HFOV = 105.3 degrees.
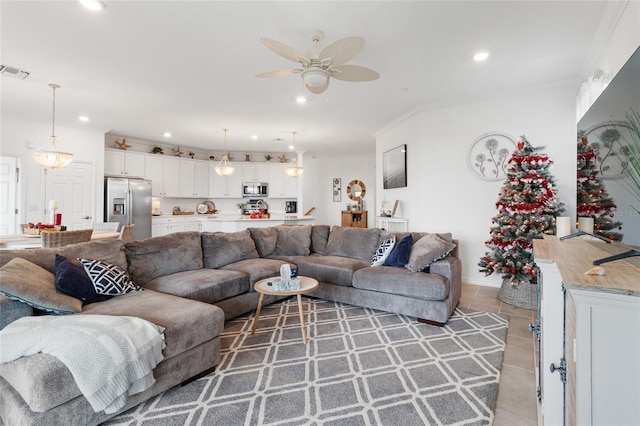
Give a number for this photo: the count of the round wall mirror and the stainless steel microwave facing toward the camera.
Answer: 2

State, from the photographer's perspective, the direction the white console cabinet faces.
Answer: facing to the left of the viewer

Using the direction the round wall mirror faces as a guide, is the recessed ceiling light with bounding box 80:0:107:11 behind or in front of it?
in front

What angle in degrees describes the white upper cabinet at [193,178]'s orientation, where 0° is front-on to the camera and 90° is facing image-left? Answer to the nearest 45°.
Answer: approximately 315°

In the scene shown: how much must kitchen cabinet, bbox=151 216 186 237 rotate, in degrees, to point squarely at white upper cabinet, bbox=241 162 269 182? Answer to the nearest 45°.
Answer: approximately 45° to its left

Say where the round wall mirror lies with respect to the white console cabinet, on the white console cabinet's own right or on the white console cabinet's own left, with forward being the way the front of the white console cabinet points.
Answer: on the white console cabinet's own right

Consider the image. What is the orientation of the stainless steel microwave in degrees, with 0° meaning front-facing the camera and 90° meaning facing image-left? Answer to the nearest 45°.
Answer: approximately 0°

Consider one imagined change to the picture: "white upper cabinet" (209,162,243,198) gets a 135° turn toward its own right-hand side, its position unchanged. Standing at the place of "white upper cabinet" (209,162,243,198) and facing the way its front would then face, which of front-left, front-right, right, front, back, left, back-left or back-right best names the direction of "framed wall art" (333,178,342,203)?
back-right

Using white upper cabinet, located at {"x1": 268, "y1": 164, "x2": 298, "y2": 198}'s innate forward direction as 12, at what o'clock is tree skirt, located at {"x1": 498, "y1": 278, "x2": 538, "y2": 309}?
The tree skirt is roughly at 11 o'clock from the white upper cabinet.

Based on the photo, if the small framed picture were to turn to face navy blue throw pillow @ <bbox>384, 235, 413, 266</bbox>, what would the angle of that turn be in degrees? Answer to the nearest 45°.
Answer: approximately 45° to its left

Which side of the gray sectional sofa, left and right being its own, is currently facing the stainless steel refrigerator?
back

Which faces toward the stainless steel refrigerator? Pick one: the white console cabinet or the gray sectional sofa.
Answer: the white console cabinet
